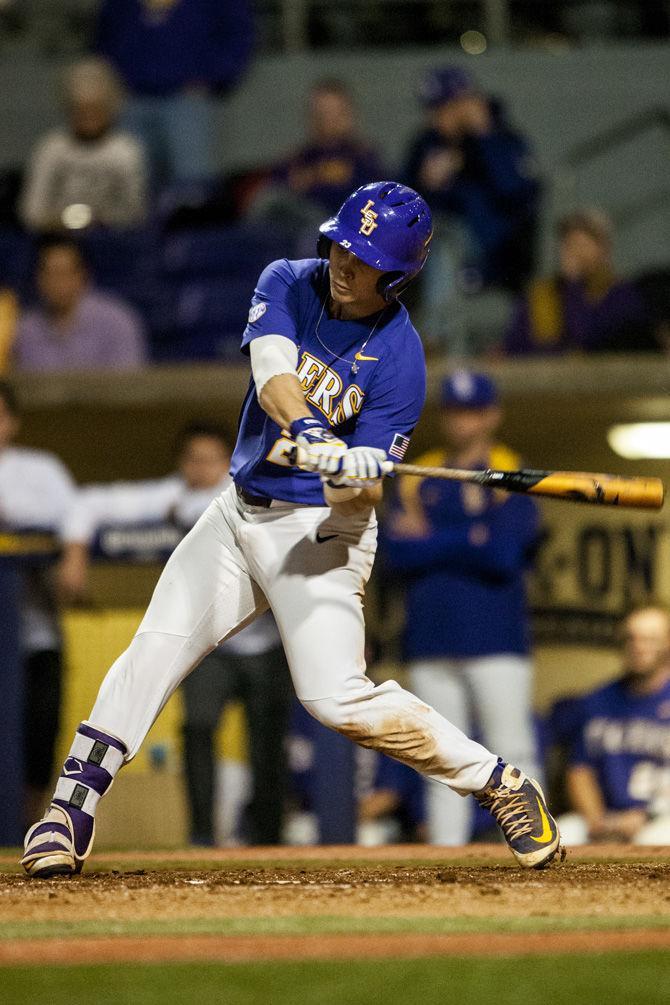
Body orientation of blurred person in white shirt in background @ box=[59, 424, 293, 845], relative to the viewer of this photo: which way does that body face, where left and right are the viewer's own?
facing the viewer

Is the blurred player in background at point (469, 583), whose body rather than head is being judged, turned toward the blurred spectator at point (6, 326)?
no

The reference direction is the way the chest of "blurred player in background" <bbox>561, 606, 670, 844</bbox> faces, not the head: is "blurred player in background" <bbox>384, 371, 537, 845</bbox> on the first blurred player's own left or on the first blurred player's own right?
on the first blurred player's own right

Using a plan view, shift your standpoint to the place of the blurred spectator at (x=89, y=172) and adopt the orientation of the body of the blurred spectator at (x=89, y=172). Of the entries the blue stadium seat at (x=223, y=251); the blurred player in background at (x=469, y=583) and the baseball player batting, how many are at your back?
0

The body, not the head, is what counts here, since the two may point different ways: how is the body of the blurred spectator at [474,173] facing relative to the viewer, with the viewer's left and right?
facing the viewer and to the left of the viewer

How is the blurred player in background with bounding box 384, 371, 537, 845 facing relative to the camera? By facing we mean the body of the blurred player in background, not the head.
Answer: toward the camera

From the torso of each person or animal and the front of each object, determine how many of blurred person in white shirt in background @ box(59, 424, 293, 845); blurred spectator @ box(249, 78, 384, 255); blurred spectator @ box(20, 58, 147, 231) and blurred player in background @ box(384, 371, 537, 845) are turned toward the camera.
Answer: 4

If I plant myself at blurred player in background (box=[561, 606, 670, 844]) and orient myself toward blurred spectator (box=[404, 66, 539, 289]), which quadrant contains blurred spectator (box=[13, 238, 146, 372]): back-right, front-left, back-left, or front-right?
front-left

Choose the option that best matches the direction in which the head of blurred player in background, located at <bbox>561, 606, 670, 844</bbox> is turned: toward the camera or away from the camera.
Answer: toward the camera

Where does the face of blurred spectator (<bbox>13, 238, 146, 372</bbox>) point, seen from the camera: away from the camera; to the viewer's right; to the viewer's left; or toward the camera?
toward the camera

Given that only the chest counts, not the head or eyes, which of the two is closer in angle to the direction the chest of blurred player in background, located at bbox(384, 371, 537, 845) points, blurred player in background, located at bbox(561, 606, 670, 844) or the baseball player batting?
the baseball player batting

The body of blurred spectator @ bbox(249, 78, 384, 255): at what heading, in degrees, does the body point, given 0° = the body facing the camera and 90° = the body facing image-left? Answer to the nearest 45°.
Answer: approximately 0°

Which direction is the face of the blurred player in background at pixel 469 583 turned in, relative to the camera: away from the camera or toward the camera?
toward the camera

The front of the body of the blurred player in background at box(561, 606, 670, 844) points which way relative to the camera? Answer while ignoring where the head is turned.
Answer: toward the camera

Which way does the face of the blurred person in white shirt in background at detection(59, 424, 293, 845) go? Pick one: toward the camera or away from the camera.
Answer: toward the camera
